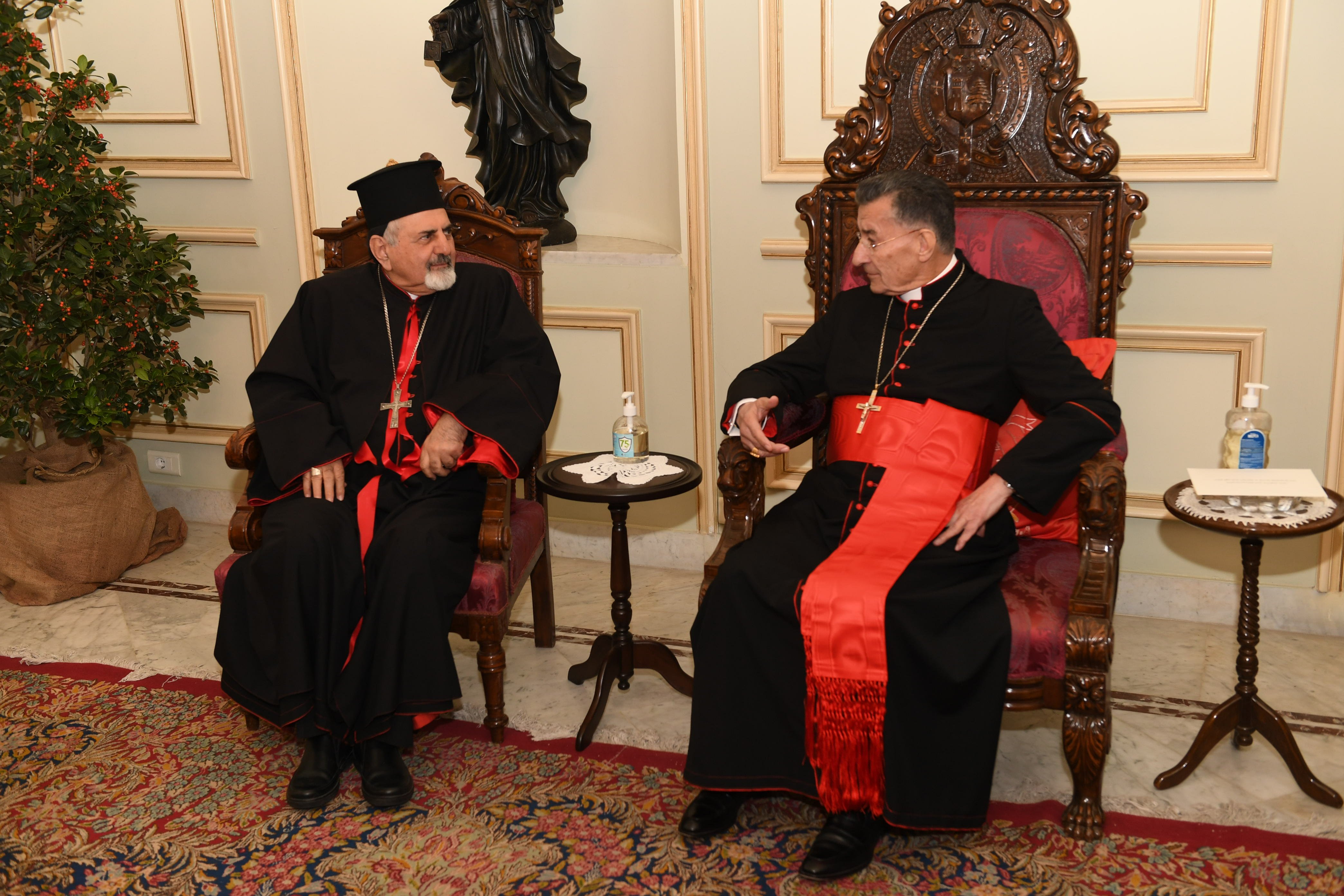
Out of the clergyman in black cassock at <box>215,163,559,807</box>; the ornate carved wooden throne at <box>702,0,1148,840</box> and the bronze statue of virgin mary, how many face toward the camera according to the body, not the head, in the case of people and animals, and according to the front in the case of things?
3

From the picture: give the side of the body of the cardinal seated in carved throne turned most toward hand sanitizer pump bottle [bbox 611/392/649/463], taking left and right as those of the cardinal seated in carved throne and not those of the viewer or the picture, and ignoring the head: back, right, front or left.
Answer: right

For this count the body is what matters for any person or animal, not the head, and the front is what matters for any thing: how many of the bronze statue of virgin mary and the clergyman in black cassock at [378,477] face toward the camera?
2

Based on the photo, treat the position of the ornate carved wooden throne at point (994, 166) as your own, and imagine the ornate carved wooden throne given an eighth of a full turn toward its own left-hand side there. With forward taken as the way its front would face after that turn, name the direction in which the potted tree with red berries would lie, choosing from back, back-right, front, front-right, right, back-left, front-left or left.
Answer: back-right

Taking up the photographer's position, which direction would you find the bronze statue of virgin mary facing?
facing the viewer

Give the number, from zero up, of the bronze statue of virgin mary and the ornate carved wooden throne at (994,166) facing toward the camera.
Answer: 2

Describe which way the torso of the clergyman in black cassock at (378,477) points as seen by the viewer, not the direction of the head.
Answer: toward the camera

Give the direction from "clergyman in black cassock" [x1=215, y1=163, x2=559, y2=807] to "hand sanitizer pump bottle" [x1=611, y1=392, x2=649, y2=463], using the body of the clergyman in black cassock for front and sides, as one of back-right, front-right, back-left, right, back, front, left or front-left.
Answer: left

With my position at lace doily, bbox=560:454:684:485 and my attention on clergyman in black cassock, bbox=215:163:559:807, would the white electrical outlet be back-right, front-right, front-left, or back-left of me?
front-right

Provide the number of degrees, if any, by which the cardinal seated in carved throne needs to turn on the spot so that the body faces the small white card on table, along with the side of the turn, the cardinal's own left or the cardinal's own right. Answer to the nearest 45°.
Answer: approximately 135° to the cardinal's own left

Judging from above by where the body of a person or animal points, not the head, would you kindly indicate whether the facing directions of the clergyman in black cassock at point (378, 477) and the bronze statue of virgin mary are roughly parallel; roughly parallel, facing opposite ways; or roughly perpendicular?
roughly parallel

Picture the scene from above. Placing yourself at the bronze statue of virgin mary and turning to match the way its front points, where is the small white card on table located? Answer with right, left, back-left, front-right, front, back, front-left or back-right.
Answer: front-left
